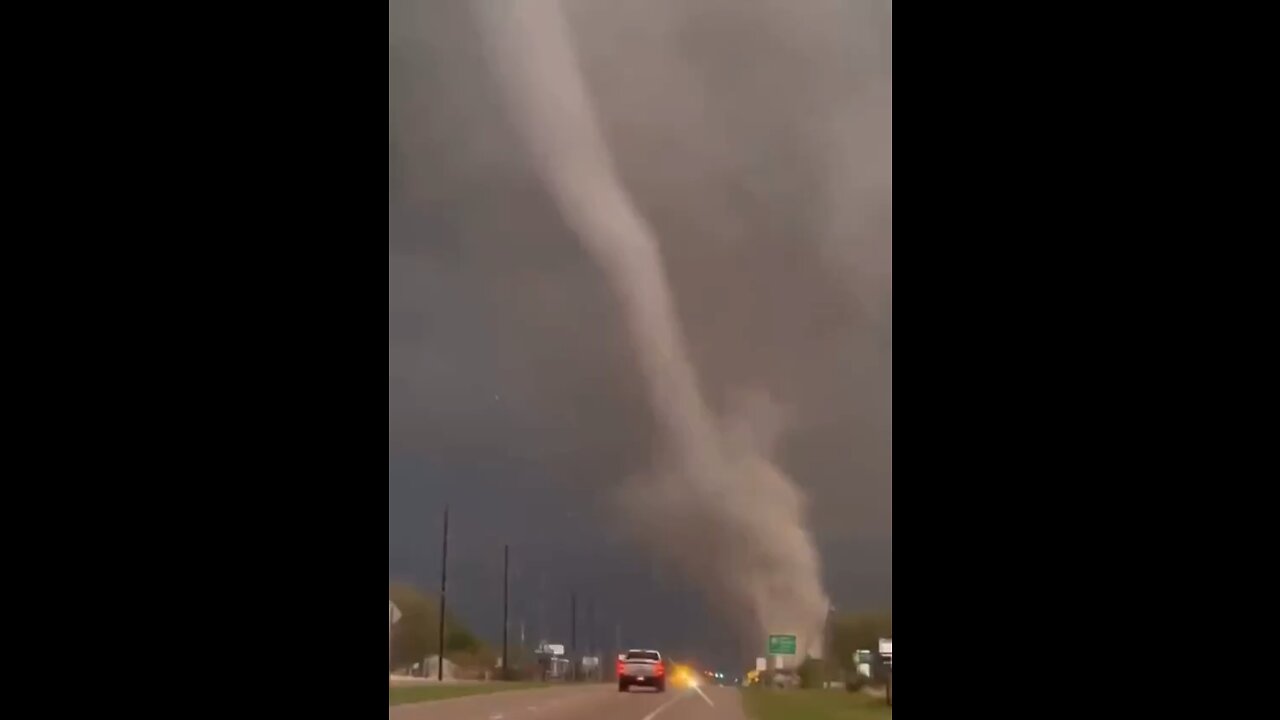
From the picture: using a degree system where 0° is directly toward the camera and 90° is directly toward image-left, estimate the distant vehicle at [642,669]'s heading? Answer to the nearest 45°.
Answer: approximately 180°
